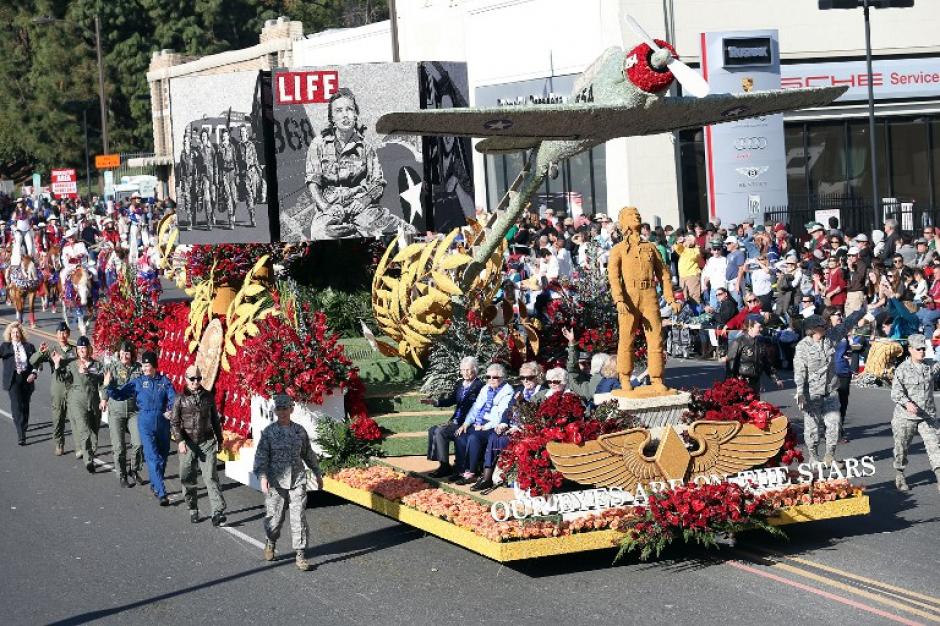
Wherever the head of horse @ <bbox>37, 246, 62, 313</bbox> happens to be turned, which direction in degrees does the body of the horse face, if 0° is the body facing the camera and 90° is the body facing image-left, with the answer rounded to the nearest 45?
approximately 0°

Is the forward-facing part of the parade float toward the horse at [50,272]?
no

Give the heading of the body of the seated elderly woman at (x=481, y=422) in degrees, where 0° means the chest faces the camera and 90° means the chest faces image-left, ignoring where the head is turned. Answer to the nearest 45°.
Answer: approximately 45°

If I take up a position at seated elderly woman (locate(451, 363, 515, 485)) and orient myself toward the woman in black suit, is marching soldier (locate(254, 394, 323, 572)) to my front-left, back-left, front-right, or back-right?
front-left

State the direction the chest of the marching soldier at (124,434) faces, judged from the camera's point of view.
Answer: toward the camera

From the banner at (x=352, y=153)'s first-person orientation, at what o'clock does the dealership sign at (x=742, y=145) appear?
the dealership sign at (x=742, y=145) is roughly at 7 o'clock from the banner at (x=352, y=153).

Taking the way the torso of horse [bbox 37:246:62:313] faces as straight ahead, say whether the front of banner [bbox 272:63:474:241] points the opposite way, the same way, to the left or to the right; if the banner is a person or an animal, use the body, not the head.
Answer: the same way

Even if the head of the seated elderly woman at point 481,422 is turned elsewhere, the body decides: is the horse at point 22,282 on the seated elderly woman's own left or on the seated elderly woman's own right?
on the seated elderly woman's own right

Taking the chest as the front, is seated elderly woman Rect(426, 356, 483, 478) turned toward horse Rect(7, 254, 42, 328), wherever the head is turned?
no

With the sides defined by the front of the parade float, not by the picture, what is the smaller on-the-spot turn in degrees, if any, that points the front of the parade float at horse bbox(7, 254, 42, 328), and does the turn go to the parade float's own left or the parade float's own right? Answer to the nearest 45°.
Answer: approximately 180°

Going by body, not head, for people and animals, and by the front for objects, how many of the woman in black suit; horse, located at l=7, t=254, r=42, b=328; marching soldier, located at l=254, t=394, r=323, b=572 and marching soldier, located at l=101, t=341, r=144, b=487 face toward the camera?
4

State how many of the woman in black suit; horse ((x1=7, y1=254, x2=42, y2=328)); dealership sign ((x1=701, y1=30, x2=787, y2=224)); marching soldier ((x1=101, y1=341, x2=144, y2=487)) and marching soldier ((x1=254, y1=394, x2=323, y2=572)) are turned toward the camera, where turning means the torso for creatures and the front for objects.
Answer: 5

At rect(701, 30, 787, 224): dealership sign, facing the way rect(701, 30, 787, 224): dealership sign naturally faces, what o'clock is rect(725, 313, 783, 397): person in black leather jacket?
The person in black leather jacket is roughly at 12 o'clock from the dealership sign.

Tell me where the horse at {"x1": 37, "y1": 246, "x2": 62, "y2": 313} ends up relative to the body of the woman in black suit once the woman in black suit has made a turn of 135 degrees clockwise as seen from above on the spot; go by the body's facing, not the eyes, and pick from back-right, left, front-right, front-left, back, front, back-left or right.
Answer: front-right

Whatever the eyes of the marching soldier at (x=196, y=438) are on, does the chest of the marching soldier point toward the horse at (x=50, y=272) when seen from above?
no

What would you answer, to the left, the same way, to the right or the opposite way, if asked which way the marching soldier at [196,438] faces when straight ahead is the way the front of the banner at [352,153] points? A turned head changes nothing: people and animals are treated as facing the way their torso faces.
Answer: the same way

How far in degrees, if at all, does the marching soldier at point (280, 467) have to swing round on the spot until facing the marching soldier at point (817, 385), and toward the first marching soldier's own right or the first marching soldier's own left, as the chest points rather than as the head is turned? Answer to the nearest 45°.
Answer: approximately 90° to the first marching soldier's own left

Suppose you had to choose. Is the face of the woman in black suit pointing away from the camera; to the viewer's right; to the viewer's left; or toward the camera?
toward the camera

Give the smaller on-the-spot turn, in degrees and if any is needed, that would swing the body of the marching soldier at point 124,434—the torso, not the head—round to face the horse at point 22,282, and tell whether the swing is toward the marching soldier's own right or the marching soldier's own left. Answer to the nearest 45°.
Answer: approximately 180°

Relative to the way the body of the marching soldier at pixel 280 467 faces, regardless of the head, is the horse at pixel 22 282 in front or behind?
behind
